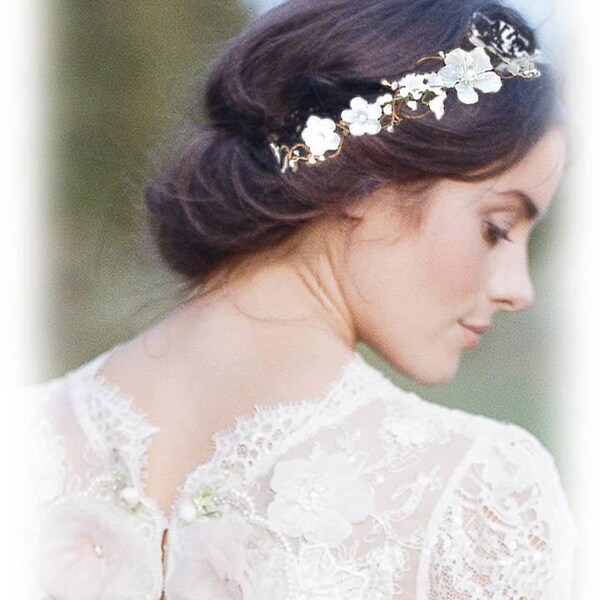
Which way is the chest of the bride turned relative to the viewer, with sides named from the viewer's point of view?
facing away from the viewer and to the right of the viewer

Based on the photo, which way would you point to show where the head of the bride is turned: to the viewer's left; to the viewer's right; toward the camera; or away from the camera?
to the viewer's right
